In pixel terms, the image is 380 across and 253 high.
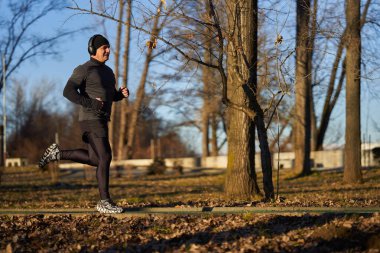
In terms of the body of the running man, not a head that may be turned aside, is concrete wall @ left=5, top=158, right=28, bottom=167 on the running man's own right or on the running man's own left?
on the running man's own left

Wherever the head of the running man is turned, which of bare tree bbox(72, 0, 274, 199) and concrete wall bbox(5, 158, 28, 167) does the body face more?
the bare tree

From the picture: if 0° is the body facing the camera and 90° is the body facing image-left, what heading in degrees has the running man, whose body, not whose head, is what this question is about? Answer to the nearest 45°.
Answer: approximately 270°

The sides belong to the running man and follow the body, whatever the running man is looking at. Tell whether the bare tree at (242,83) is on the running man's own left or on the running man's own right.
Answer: on the running man's own left
